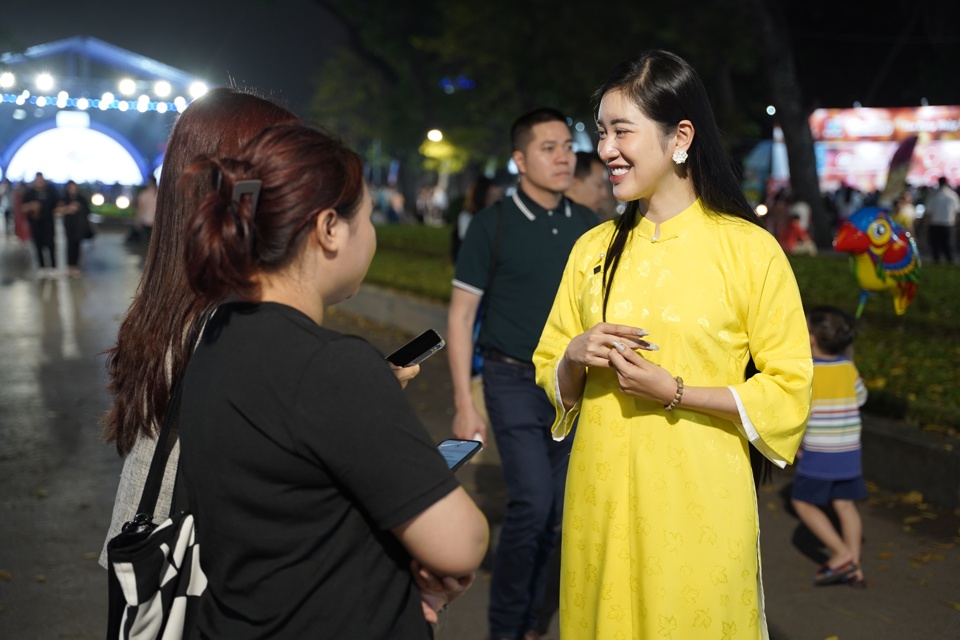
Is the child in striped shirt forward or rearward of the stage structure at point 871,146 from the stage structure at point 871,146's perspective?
forward

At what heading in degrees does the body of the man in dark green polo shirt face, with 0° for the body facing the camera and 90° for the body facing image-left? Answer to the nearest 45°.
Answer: approximately 315°

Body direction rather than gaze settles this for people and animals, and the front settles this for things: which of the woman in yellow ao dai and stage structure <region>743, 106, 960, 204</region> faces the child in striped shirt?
the stage structure

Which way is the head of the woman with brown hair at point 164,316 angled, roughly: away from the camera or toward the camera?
away from the camera

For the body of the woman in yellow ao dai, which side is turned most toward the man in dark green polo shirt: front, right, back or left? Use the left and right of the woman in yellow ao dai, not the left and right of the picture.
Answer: right

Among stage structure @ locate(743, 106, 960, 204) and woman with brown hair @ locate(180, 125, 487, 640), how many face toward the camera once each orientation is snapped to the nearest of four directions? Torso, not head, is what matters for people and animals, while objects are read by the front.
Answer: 1

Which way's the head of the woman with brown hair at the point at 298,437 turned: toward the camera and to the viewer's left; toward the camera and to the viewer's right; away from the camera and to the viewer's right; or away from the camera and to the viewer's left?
away from the camera and to the viewer's right
